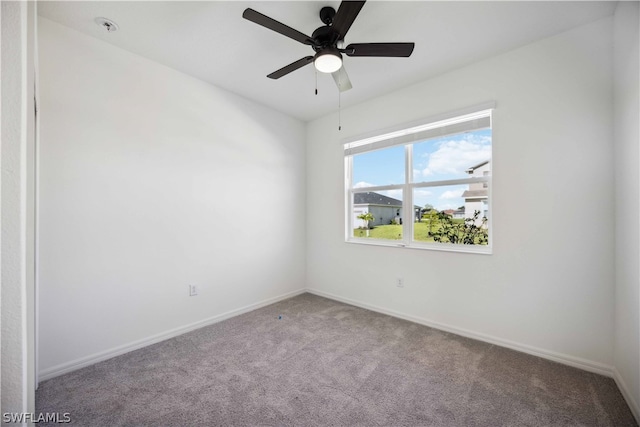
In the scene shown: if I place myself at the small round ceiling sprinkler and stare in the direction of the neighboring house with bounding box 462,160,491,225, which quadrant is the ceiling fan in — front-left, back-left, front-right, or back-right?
front-right

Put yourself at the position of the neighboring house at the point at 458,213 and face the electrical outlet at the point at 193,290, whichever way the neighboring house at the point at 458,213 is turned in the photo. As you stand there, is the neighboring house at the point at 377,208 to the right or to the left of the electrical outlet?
right

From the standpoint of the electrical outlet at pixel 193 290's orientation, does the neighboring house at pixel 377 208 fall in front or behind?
in front

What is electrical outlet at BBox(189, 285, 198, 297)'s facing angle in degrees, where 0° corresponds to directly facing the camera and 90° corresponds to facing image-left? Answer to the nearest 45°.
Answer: approximately 315°

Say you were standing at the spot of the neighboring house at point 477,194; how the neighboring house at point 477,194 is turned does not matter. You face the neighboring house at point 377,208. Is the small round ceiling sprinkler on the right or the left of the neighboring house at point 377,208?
left
